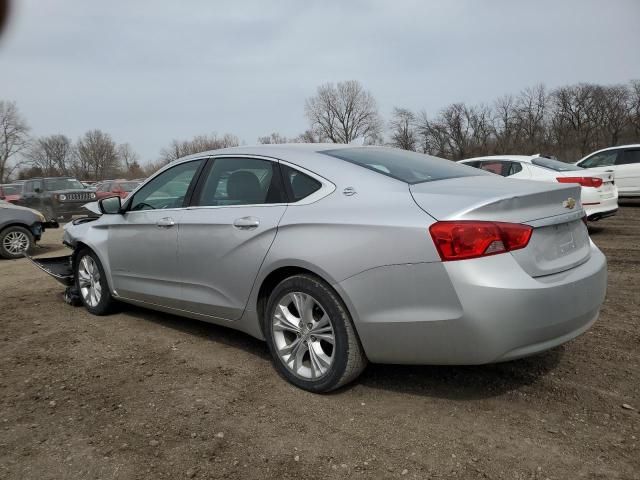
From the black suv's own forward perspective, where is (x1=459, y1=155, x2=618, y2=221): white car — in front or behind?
in front

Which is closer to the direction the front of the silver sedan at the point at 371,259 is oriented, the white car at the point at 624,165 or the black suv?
the black suv

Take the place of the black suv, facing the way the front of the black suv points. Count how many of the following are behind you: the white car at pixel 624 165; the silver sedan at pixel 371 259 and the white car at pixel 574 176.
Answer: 0

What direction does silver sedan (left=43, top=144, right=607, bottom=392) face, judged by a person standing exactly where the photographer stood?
facing away from the viewer and to the left of the viewer

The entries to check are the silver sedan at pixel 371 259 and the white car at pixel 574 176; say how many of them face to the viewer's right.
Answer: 0

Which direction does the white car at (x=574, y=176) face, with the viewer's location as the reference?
facing away from the viewer and to the left of the viewer

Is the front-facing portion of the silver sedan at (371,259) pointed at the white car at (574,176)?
no

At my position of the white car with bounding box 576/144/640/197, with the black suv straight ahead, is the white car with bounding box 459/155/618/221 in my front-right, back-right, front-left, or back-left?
front-left

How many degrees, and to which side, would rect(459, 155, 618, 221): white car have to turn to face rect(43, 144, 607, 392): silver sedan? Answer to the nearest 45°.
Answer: approximately 135° to its left

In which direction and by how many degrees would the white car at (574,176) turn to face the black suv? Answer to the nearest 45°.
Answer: approximately 45° to its left

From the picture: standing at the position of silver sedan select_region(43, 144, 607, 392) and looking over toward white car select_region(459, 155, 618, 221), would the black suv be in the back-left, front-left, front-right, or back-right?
front-left

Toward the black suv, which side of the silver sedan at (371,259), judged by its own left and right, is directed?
front

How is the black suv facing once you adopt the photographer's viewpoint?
facing the viewer and to the right of the viewer

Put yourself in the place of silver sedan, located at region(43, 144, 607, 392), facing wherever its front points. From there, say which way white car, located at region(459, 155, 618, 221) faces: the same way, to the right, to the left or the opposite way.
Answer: the same way

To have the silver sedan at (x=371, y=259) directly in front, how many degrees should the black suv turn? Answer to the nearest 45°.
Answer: approximately 45° to its right

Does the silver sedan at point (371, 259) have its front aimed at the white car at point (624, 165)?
no

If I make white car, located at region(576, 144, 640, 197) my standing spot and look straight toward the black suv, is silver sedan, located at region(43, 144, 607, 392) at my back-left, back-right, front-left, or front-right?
front-left
